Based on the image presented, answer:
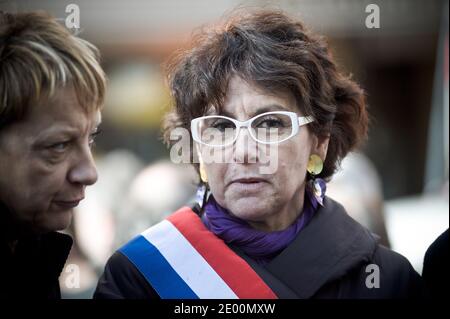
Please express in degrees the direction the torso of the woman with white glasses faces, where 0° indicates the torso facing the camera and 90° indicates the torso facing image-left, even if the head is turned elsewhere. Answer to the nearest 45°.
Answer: approximately 0°

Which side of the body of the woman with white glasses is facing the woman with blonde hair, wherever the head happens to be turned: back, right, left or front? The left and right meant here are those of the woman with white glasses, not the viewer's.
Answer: right

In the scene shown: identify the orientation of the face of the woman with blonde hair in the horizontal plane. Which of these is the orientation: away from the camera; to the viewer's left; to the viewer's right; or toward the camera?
to the viewer's right
